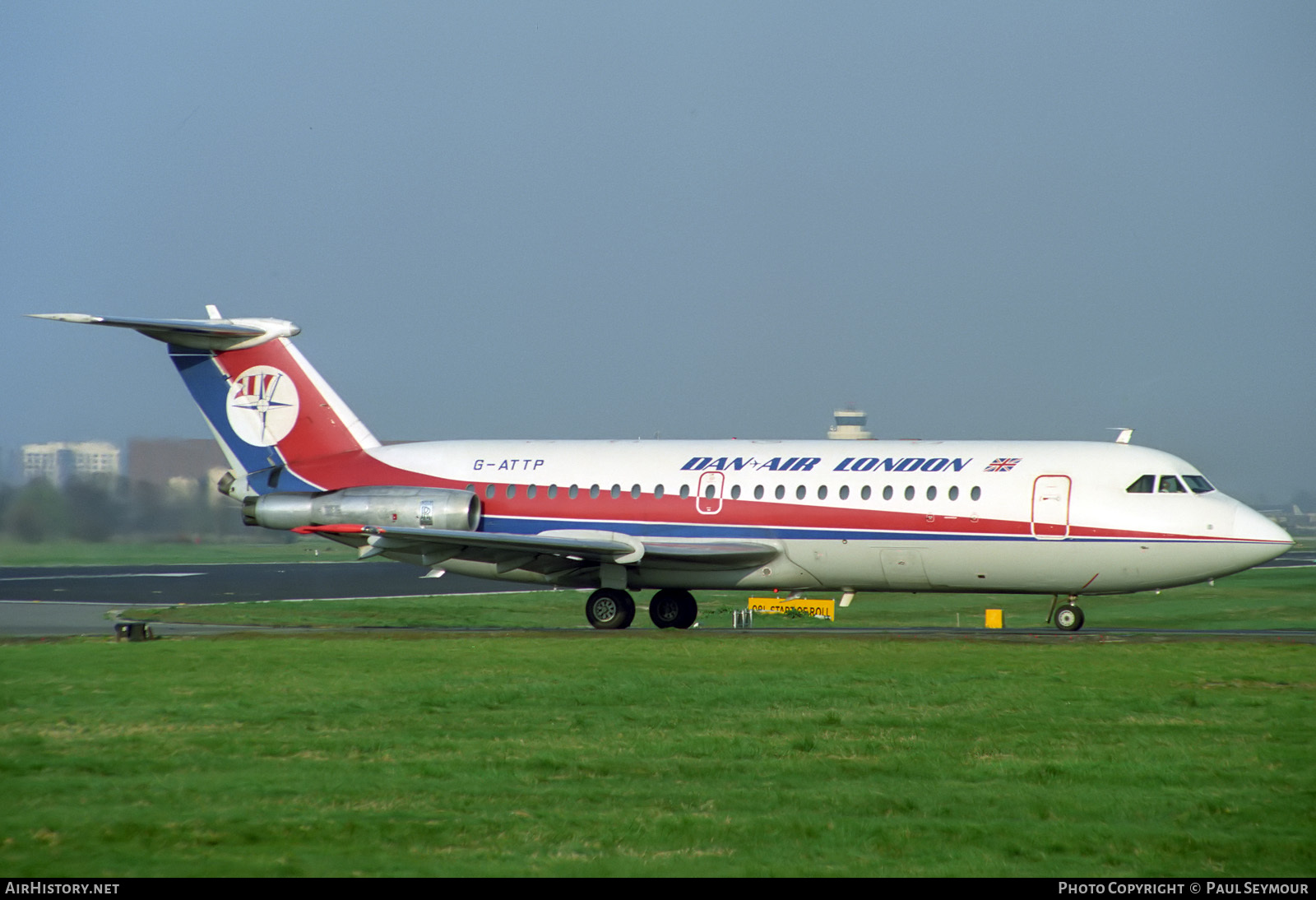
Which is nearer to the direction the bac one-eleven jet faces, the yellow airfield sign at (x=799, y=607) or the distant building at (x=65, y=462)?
the yellow airfield sign

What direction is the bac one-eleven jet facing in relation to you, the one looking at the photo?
facing to the right of the viewer

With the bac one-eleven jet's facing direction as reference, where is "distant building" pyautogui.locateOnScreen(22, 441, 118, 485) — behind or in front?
behind
